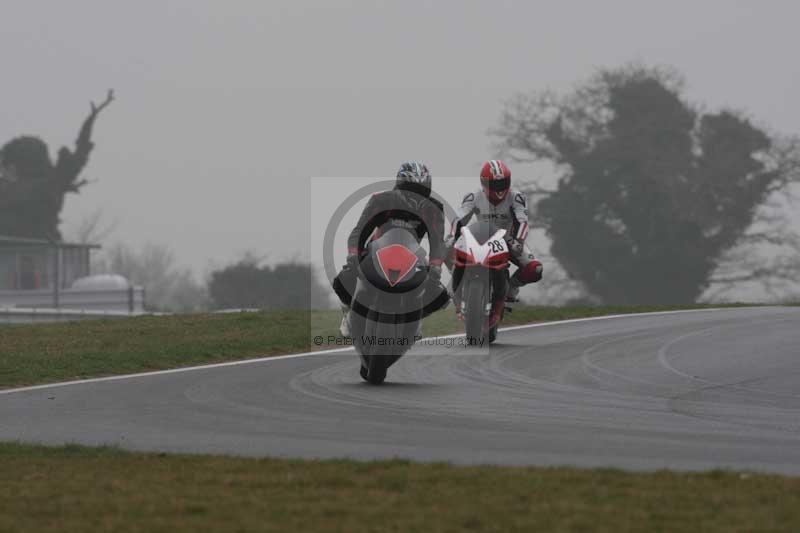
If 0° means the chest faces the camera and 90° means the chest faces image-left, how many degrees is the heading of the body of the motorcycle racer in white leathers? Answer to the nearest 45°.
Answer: approximately 0°
